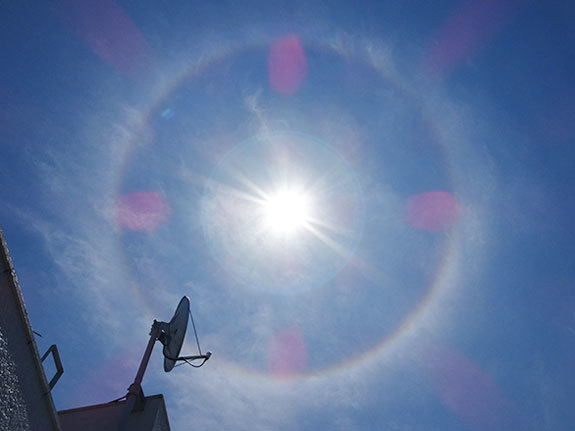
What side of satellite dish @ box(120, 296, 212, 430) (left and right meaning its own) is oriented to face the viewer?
right
